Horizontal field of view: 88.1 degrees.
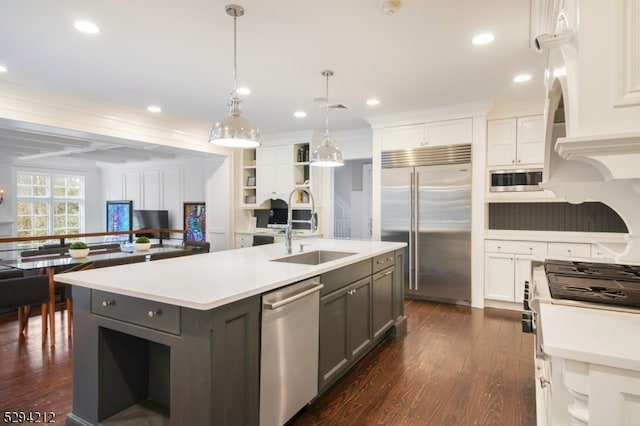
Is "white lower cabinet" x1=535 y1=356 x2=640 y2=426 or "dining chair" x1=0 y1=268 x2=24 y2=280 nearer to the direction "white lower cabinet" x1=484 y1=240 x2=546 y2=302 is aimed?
the white lower cabinet

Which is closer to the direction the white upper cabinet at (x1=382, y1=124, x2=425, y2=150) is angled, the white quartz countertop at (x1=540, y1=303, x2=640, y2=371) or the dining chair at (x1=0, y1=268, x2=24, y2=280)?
the white quartz countertop

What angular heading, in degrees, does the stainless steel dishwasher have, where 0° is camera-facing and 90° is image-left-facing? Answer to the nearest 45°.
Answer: approximately 315°

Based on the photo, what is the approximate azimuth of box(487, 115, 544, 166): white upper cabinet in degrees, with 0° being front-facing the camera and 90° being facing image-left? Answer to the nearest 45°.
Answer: approximately 0°

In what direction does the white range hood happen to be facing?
to the viewer's left

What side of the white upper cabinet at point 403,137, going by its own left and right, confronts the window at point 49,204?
right

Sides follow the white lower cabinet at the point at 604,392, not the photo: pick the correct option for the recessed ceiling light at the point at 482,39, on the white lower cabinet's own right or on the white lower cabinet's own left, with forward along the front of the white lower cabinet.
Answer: on the white lower cabinet's own right

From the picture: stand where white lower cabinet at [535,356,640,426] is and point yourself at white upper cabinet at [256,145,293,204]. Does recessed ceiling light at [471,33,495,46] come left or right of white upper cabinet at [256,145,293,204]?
right

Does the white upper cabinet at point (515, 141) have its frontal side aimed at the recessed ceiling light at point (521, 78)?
yes

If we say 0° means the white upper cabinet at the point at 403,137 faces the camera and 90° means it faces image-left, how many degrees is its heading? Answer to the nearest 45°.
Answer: approximately 0°
